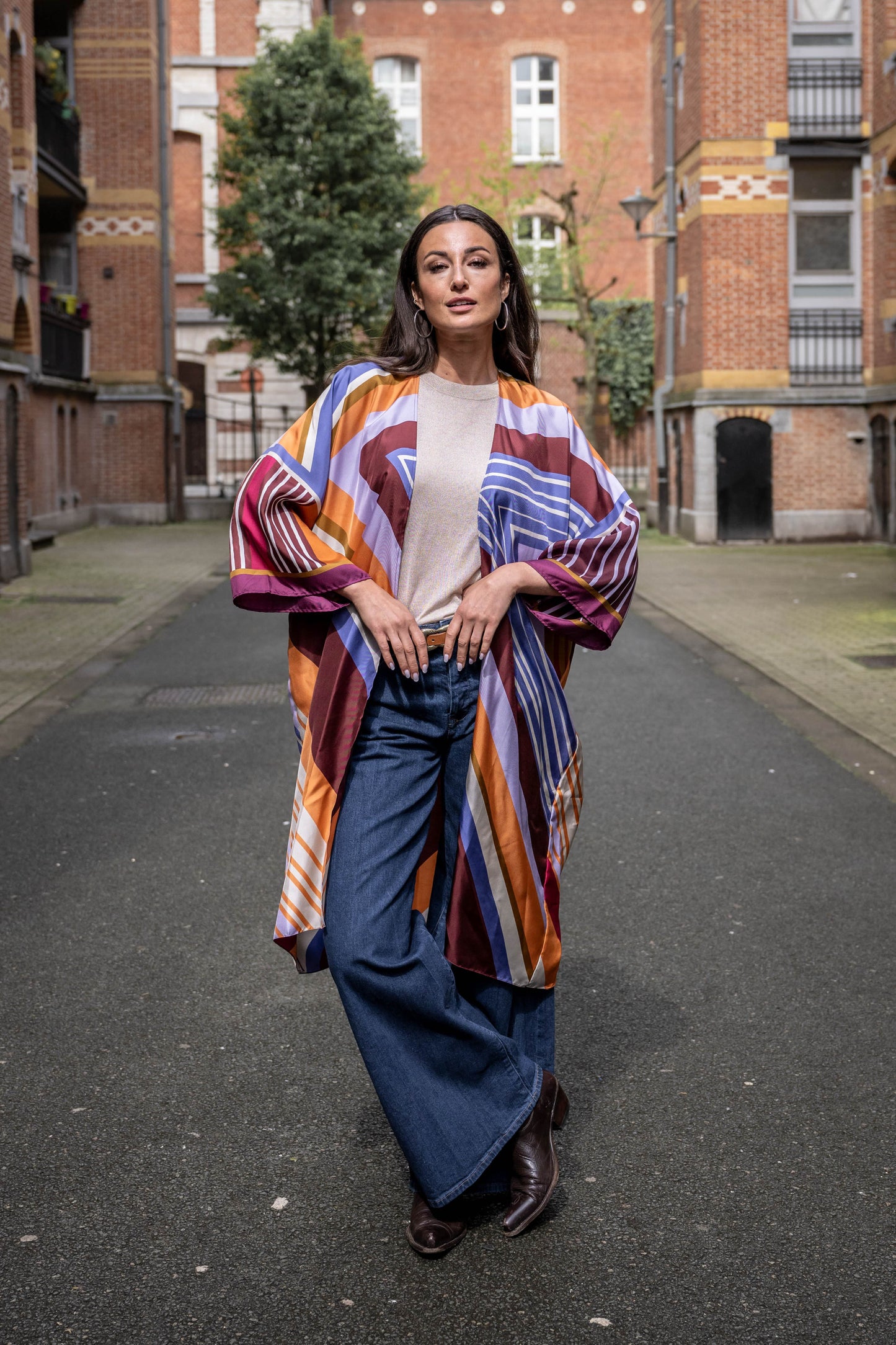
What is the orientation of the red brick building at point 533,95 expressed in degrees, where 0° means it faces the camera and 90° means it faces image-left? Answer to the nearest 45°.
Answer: approximately 0°

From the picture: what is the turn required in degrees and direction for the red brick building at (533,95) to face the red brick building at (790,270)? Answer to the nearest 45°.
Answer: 0° — it already faces it

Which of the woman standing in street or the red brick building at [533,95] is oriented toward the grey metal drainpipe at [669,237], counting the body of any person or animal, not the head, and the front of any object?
the red brick building

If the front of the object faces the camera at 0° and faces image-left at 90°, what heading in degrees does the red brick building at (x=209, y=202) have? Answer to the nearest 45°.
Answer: approximately 0°
